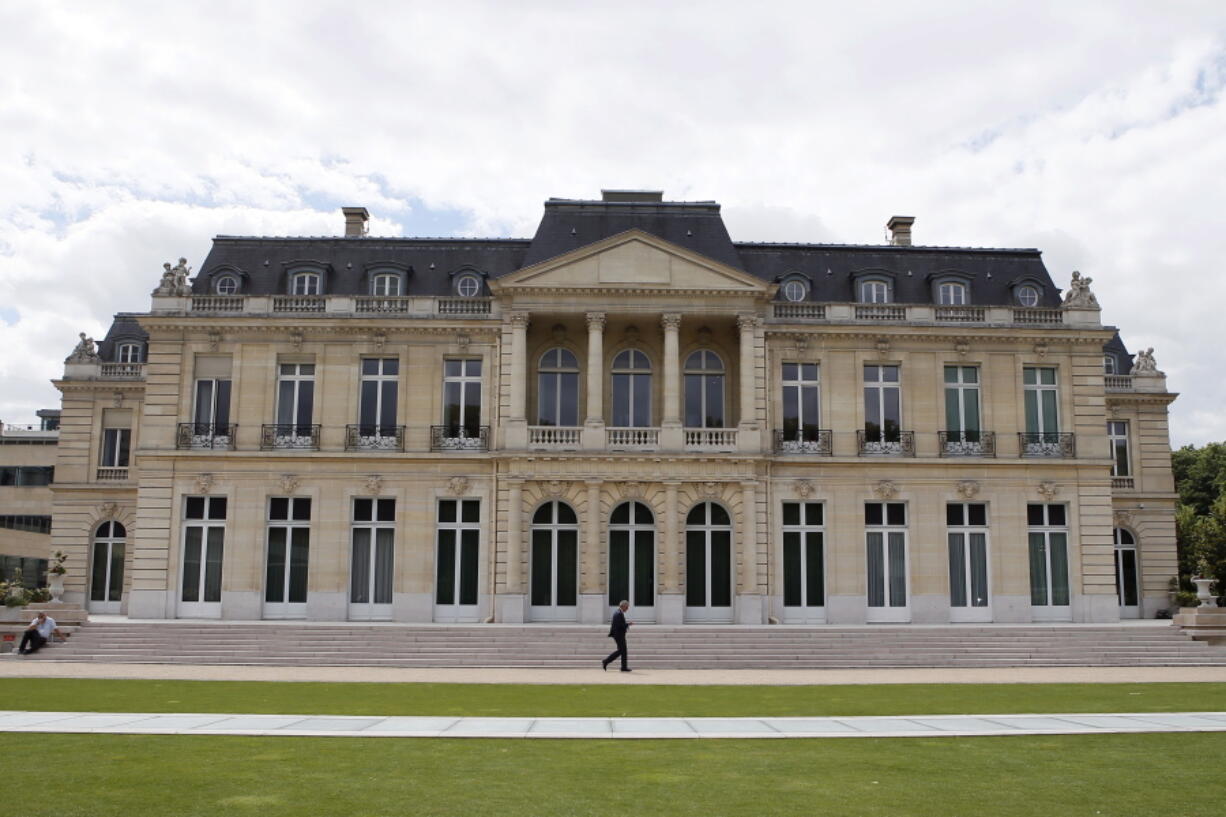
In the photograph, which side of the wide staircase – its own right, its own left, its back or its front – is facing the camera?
front

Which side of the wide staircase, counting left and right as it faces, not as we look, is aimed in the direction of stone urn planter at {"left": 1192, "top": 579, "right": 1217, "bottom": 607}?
left

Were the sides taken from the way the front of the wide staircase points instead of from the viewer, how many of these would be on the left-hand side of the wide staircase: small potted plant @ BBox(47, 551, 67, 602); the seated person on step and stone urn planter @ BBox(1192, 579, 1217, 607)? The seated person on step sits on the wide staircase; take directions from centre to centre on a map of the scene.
1

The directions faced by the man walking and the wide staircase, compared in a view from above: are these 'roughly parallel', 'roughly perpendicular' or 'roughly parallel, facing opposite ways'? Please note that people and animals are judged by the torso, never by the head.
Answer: roughly perpendicular

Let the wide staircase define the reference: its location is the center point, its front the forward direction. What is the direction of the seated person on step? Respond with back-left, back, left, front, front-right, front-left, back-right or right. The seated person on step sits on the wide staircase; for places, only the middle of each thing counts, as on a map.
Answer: right

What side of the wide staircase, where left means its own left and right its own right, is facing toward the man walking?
front

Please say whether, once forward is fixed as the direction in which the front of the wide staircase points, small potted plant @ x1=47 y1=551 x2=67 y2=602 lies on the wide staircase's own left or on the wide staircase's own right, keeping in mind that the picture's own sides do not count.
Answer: on the wide staircase's own right
